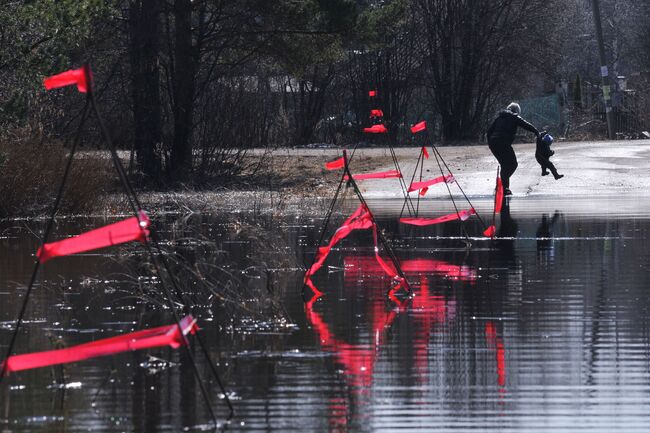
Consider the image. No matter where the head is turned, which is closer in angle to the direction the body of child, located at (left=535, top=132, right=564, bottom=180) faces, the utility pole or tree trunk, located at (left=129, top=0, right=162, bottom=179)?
the utility pole

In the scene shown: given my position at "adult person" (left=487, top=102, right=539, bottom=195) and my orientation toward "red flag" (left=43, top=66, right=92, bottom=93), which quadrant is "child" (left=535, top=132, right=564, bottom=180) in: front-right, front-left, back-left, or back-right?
back-left

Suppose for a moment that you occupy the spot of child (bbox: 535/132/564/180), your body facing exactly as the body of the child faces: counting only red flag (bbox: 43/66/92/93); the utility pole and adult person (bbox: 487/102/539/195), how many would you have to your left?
1
